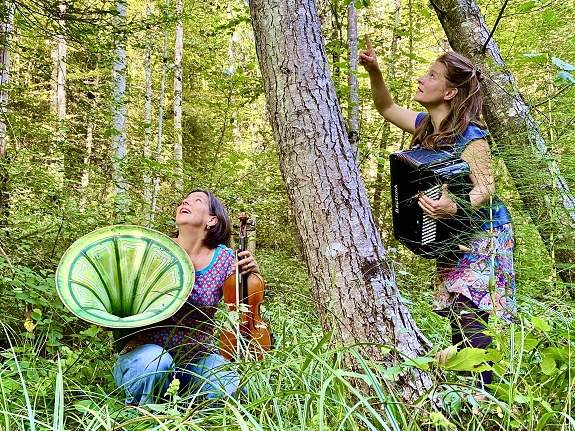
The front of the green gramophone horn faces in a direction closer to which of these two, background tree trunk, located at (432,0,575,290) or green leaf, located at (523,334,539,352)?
the green leaf

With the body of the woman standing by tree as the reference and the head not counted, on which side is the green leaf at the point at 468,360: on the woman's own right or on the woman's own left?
on the woman's own left

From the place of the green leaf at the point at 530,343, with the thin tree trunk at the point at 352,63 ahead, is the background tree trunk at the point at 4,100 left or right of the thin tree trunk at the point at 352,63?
left

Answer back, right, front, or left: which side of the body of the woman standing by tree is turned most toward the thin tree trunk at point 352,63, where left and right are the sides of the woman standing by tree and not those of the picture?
right

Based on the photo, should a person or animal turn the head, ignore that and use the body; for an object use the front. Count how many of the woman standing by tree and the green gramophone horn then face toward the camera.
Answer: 1

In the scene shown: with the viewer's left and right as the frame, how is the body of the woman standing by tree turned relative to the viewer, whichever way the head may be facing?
facing to the left of the viewer

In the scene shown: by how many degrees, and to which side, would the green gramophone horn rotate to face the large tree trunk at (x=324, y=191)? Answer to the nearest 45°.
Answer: approximately 45° to its left

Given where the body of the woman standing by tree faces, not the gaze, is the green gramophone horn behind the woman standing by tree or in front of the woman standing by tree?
in front

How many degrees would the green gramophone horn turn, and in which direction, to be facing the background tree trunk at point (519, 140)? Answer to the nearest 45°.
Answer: approximately 90° to its left

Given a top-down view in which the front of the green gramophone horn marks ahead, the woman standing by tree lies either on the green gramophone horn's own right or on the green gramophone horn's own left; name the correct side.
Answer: on the green gramophone horn's own left
